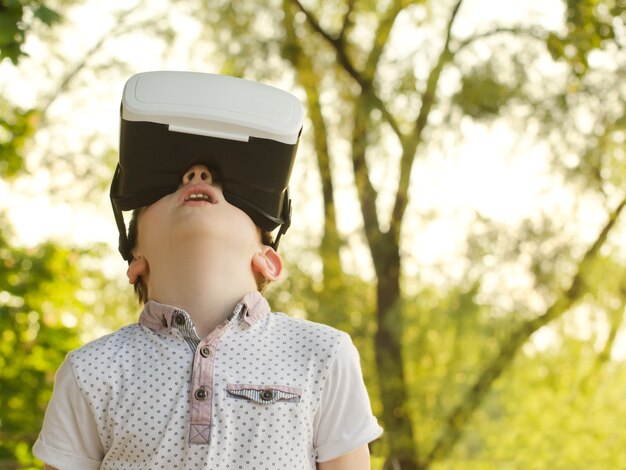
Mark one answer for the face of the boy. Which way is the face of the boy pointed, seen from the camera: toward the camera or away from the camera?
toward the camera

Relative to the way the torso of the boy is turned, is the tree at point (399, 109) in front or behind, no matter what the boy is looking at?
behind

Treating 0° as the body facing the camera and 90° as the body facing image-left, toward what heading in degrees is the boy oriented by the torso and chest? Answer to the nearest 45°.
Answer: approximately 0°
